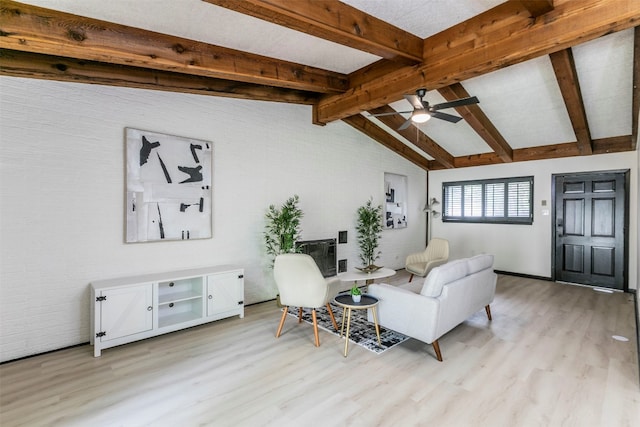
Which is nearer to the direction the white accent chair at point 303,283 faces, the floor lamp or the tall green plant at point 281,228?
the floor lamp

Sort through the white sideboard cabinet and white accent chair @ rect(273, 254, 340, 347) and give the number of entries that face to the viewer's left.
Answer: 0

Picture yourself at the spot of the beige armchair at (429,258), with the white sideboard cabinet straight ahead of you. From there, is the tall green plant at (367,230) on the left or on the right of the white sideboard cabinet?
right

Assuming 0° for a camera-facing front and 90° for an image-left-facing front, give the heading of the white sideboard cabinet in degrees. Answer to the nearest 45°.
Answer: approximately 315°

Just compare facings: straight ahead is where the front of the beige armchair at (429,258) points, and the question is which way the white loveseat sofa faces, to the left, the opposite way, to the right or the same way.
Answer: to the right

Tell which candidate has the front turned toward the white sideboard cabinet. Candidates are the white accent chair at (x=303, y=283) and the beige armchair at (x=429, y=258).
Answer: the beige armchair

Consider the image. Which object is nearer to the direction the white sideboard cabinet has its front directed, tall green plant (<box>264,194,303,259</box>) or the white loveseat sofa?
the white loveseat sofa

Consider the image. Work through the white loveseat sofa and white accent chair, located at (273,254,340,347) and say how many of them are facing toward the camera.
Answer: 0

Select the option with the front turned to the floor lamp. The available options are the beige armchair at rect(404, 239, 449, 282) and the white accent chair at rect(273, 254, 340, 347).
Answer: the white accent chair

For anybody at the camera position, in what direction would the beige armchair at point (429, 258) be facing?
facing the viewer and to the left of the viewer

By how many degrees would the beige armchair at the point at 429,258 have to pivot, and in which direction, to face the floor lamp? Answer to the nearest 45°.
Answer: approximately 135° to its right

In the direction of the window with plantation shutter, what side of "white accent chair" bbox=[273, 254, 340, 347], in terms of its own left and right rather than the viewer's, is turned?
front

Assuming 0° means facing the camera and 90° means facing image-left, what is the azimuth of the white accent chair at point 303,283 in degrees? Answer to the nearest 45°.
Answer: approximately 225°
